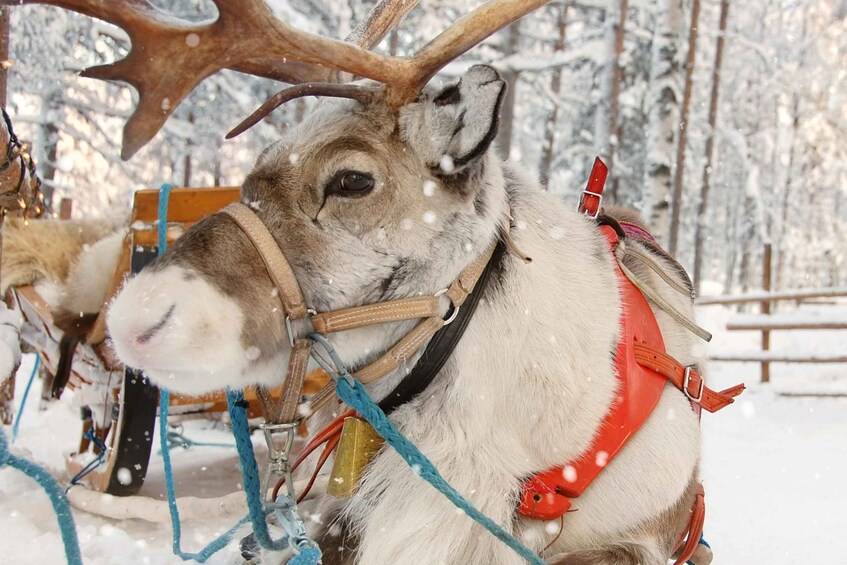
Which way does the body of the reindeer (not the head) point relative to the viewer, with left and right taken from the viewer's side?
facing the viewer and to the left of the viewer

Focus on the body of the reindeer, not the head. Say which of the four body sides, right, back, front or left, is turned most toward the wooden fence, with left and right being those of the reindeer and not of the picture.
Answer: back

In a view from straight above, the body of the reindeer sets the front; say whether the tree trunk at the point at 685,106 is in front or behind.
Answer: behind

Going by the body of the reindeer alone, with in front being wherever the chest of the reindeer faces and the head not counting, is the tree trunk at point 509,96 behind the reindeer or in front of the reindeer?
behind

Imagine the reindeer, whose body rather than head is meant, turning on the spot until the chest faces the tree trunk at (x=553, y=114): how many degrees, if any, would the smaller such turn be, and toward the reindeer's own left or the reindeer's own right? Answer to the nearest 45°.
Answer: approximately 135° to the reindeer's own right

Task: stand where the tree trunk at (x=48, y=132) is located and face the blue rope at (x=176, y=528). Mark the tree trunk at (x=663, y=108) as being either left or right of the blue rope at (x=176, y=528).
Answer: left

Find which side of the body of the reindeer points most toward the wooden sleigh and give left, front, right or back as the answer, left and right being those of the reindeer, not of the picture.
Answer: right
